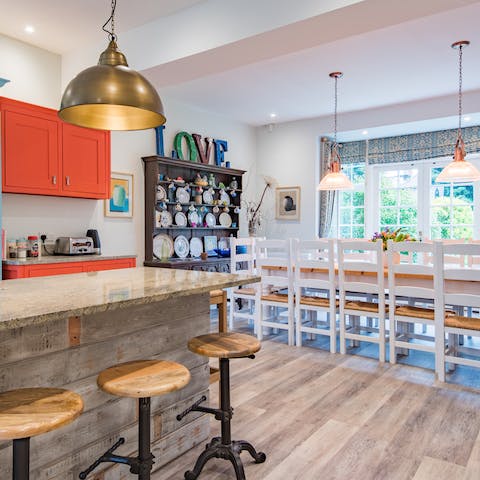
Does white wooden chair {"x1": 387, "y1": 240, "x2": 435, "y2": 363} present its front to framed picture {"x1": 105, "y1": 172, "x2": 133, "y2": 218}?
no

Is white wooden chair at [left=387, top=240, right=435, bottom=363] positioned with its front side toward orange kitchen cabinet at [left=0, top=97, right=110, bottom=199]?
no

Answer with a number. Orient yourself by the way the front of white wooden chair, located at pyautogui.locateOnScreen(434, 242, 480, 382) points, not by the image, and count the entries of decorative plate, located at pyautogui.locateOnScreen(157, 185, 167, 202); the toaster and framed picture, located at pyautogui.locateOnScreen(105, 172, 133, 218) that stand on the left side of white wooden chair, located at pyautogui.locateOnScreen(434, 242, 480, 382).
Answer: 3

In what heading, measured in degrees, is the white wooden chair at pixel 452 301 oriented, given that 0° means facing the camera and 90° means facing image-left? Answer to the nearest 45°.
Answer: approximately 180°

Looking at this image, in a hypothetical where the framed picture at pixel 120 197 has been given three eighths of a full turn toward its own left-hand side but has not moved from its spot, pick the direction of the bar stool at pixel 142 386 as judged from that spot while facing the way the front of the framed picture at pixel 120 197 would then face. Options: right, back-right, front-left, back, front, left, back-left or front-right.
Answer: back

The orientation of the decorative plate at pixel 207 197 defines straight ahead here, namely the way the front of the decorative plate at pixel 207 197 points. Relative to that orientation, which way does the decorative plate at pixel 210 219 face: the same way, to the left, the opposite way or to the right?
the same way

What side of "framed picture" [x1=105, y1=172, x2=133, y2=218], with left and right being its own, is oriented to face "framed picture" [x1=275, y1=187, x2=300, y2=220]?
left

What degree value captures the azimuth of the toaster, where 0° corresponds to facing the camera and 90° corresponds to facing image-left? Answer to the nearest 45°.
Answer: approximately 315°

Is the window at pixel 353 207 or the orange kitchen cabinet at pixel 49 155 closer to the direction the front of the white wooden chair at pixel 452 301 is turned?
the window

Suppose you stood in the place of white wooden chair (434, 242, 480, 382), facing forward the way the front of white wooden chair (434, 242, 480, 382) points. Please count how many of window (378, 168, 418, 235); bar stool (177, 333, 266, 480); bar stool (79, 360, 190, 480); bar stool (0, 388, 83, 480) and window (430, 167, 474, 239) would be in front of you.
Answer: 2

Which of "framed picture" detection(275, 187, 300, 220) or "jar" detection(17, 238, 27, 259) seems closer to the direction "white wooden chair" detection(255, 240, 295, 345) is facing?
the framed picture

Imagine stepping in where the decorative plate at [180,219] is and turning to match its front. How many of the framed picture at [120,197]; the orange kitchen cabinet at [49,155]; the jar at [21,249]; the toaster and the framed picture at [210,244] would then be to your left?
1

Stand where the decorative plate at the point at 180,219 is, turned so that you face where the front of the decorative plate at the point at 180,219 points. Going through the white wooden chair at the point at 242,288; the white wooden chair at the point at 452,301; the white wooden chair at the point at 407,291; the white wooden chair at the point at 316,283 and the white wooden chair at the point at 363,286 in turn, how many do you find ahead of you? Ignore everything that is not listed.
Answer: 5

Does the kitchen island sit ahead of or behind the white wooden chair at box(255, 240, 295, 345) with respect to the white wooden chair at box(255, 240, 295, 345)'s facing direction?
behind

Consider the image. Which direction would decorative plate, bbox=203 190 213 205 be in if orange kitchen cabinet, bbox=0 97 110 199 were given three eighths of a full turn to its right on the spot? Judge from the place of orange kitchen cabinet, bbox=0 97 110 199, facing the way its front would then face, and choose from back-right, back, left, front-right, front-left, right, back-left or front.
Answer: back-right

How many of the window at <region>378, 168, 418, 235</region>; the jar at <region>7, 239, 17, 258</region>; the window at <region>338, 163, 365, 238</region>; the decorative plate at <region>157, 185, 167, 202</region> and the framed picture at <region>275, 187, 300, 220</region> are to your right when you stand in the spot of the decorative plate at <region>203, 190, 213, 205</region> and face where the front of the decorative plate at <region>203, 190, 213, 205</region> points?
2

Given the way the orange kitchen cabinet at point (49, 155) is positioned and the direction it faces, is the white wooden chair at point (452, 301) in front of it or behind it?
in front

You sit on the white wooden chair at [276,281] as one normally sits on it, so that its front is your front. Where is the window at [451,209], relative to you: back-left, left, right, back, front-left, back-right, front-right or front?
front

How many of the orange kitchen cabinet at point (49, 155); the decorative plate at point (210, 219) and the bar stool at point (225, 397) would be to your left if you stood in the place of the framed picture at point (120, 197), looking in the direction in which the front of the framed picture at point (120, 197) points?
1

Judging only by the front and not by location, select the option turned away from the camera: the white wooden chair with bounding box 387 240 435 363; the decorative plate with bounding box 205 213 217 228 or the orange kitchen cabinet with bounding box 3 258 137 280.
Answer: the white wooden chair

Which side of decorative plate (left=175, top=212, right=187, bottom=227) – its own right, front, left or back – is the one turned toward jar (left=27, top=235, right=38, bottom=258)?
right

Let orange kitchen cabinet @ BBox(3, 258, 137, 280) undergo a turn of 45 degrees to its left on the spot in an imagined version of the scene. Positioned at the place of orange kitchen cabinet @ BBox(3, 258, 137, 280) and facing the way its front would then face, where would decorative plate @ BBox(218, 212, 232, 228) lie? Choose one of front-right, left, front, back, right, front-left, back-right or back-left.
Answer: front-left

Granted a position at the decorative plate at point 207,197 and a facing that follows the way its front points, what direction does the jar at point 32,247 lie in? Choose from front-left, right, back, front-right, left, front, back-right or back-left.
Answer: right

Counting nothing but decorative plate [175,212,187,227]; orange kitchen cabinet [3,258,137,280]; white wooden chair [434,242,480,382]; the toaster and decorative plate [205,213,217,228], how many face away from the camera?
1

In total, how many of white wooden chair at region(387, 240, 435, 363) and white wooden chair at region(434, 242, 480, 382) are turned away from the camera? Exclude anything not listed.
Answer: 2
